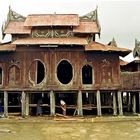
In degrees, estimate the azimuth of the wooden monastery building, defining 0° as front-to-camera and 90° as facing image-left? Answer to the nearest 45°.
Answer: approximately 0°
